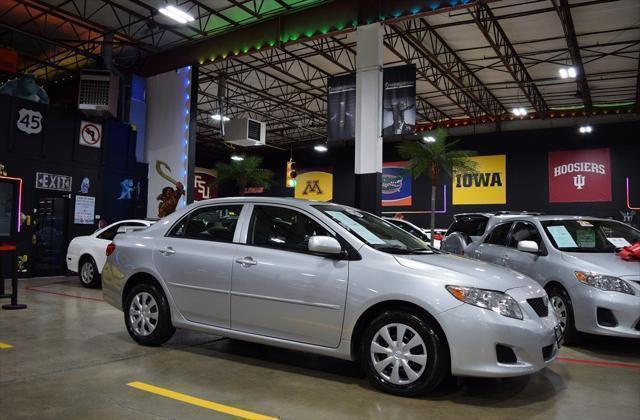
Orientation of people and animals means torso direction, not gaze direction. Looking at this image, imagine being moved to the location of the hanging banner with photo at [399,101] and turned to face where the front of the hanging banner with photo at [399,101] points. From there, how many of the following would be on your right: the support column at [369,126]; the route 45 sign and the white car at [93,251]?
3

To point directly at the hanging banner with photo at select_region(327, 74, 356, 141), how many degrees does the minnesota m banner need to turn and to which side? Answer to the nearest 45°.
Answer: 0° — it already faces it

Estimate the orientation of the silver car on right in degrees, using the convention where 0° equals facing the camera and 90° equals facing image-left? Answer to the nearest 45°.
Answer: approximately 315°

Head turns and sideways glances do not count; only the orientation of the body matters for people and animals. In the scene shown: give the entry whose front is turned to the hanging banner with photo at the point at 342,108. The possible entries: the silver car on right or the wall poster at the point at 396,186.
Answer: the wall poster

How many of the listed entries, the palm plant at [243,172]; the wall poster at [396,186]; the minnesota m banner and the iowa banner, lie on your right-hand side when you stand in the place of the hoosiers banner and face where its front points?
4

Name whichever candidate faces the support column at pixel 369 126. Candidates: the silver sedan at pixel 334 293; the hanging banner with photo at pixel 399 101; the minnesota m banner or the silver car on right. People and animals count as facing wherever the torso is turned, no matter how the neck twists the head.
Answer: the minnesota m banner

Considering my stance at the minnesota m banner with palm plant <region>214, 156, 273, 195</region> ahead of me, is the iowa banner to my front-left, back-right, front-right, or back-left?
back-left
